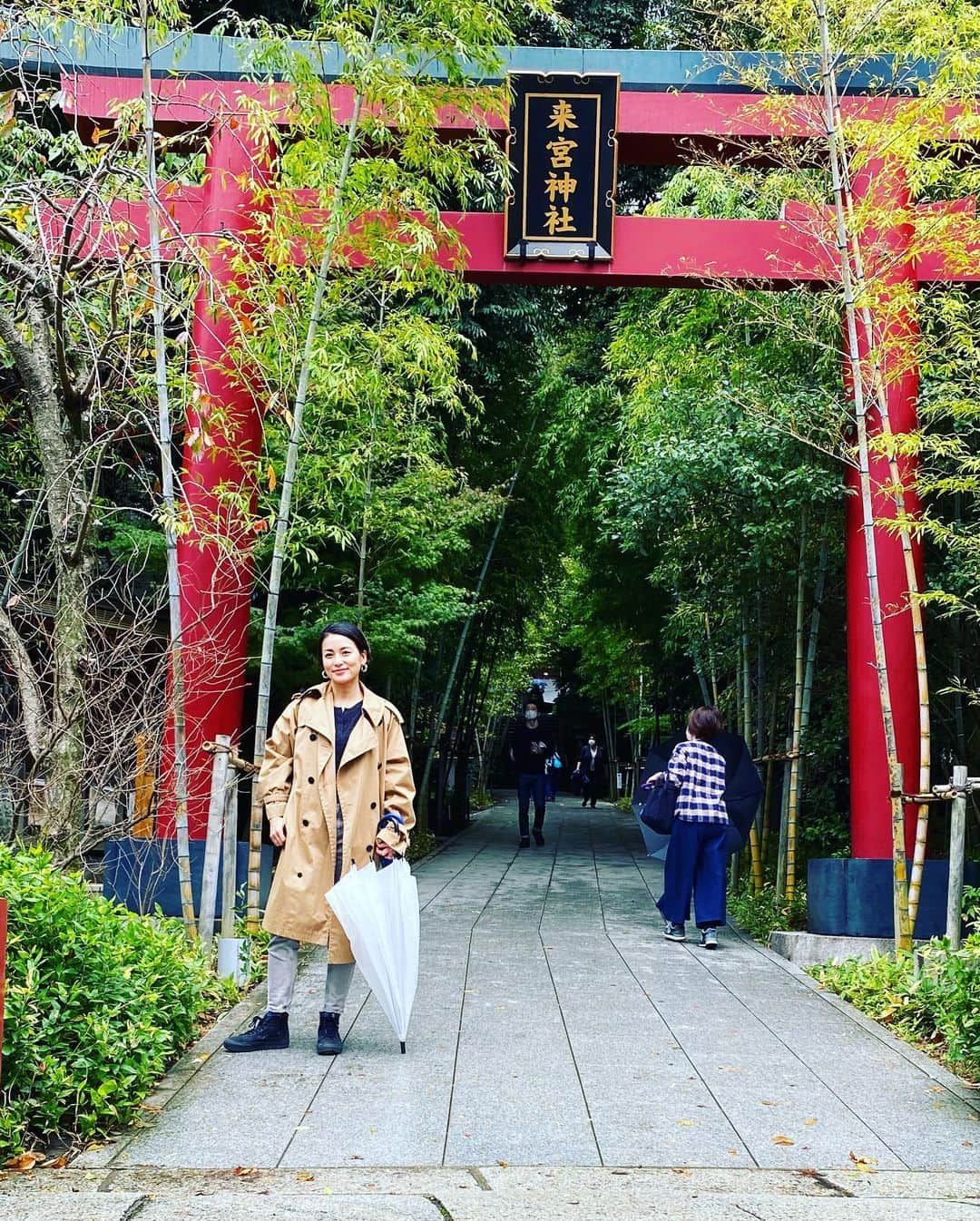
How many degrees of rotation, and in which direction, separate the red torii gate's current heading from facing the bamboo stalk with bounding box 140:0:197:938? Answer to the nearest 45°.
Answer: approximately 45° to its right

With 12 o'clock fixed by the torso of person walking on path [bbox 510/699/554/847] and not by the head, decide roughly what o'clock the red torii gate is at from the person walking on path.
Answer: The red torii gate is roughly at 12 o'clock from the person walking on path.

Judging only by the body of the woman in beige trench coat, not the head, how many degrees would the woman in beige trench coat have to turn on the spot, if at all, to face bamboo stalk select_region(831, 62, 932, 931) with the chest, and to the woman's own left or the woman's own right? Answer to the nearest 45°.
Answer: approximately 135° to the woman's own left

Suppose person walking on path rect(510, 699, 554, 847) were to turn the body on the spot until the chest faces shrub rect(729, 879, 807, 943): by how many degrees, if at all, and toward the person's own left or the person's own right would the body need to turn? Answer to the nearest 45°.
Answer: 0° — they already face it

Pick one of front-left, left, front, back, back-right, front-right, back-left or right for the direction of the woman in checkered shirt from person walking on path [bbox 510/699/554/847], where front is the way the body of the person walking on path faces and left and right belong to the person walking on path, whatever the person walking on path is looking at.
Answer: front

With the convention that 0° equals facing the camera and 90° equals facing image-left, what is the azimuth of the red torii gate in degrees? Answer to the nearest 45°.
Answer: approximately 0°

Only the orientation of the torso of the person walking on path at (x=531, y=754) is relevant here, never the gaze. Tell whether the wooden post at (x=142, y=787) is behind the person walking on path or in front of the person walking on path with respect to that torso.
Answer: in front

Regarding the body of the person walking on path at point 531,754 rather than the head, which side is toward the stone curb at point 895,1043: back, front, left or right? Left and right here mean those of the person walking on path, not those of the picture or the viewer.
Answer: front

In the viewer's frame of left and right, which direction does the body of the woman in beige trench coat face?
facing the viewer
